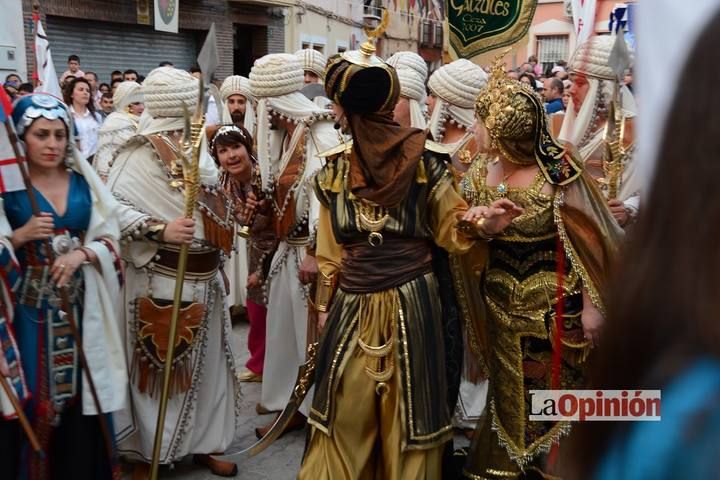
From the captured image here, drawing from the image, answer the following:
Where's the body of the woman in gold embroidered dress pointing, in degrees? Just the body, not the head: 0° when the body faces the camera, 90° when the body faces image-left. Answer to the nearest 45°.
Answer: approximately 45°

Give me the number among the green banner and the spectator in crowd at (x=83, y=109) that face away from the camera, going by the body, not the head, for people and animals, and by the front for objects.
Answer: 0

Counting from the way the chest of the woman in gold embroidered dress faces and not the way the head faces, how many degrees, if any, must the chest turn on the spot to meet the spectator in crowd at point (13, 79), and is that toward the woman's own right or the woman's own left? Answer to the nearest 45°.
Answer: approximately 90° to the woman's own right

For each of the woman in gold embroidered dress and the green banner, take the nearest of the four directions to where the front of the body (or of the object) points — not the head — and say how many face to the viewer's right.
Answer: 0

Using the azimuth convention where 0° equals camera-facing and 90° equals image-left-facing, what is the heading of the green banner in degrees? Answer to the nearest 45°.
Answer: approximately 0°

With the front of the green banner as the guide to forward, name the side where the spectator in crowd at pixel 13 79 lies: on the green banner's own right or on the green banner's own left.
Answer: on the green banner's own right

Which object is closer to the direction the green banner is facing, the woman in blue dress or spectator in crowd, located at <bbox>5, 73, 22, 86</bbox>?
the woman in blue dress

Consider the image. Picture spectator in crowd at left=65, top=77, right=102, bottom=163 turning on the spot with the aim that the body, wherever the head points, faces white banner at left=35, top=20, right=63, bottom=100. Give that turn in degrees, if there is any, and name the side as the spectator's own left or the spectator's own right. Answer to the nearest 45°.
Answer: approximately 45° to the spectator's own right

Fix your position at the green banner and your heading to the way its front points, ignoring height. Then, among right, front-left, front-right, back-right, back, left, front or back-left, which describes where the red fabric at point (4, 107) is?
front-right
